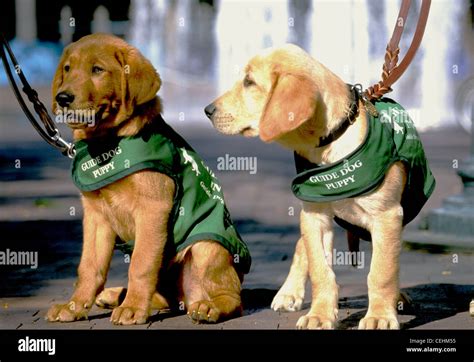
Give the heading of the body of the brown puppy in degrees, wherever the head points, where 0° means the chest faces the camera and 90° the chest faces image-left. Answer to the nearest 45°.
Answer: approximately 45°

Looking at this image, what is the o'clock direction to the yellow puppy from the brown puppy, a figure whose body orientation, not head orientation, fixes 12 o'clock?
The yellow puppy is roughly at 8 o'clock from the brown puppy.

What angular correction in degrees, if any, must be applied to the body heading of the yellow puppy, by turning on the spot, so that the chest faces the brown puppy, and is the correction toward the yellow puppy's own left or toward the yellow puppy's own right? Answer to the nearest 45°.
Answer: approximately 45° to the yellow puppy's own right

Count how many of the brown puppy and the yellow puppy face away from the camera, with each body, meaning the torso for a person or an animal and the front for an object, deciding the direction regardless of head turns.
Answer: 0
